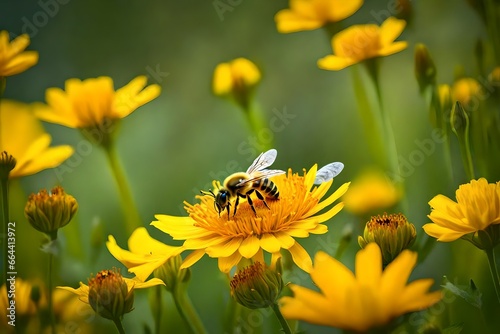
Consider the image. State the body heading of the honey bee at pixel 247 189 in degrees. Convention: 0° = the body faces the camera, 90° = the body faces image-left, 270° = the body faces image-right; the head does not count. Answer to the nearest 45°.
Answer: approximately 90°
